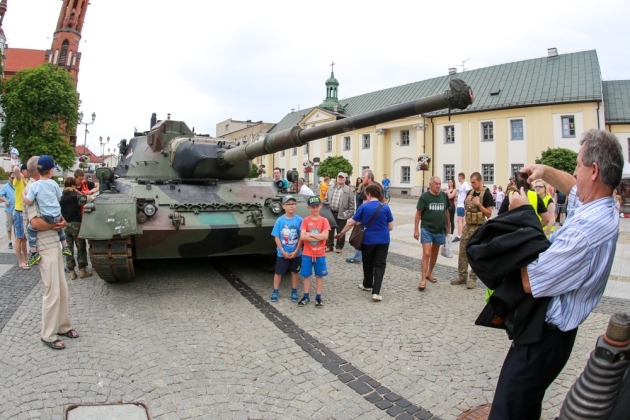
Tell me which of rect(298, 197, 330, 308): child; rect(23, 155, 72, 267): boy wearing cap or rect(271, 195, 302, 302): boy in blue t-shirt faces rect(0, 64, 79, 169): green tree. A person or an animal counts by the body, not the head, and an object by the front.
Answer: the boy wearing cap

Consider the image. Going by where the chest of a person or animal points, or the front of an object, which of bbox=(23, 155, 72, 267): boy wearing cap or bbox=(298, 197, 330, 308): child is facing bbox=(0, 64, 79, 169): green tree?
the boy wearing cap

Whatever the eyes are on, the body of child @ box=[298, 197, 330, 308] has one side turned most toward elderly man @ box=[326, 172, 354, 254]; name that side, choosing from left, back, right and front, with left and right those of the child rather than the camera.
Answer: back

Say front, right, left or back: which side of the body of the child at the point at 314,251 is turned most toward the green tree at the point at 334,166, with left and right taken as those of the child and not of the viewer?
back

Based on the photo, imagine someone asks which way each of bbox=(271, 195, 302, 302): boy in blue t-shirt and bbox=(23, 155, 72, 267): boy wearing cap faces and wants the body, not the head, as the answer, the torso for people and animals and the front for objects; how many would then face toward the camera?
1

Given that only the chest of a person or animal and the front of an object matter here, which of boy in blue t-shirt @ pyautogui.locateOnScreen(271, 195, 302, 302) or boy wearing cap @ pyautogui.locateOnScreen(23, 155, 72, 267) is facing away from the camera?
the boy wearing cap

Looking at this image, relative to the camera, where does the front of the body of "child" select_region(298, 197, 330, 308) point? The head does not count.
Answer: toward the camera

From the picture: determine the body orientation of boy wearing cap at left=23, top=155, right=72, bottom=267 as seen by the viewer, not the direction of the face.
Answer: away from the camera

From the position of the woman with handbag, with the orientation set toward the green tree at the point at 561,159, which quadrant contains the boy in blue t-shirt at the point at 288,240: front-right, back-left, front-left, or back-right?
back-left

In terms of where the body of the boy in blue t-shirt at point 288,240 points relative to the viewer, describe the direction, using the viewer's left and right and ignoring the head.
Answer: facing the viewer

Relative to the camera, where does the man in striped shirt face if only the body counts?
to the viewer's left
